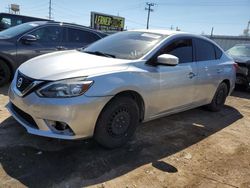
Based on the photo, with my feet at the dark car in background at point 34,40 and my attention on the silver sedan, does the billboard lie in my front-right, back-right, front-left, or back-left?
back-left

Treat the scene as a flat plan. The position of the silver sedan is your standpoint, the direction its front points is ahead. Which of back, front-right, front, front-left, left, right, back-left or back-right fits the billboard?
back-right

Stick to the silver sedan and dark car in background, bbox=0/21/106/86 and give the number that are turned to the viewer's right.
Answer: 0

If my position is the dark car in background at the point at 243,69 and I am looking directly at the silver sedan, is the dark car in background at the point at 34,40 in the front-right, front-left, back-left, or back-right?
front-right

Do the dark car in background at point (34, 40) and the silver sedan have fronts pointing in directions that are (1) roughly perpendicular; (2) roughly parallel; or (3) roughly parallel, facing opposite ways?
roughly parallel

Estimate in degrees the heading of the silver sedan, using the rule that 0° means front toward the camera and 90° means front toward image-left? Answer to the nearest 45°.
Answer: approximately 45°

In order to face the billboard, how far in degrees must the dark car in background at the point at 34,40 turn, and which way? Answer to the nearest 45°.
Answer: approximately 135° to its right

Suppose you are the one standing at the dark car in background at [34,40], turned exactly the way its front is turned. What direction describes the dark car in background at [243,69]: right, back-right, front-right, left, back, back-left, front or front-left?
back-left

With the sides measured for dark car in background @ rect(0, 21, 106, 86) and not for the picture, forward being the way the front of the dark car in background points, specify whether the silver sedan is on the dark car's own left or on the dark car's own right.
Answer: on the dark car's own left

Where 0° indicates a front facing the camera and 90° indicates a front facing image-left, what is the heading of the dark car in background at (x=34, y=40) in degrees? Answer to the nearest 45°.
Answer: approximately 45°
